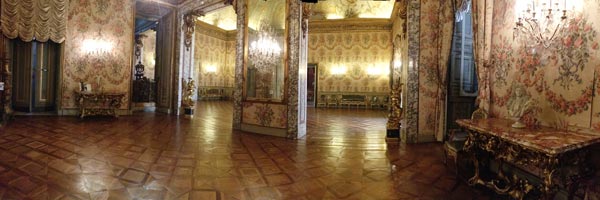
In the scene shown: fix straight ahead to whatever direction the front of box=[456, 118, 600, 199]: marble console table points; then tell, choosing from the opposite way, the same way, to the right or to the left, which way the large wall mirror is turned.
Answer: to the left

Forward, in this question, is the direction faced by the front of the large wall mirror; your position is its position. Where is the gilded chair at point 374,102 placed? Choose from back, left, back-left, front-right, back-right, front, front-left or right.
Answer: back-left

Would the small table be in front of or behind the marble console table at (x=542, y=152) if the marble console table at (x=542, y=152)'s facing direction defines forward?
in front

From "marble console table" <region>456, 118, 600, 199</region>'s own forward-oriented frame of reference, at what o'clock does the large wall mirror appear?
The large wall mirror is roughly at 2 o'clock from the marble console table.

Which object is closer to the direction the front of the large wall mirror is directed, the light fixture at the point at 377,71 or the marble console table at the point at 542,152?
the marble console table

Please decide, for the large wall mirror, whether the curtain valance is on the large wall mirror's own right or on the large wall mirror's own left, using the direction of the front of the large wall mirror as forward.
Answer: on the large wall mirror's own right

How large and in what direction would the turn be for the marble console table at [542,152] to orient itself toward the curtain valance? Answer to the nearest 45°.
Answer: approximately 45° to its right

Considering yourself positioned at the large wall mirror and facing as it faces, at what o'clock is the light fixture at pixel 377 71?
The light fixture is roughly at 7 o'clock from the large wall mirror.

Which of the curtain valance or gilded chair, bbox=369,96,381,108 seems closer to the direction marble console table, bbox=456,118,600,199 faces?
the curtain valance

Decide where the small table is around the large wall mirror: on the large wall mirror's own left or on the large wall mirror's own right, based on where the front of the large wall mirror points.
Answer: on the large wall mirror's own right

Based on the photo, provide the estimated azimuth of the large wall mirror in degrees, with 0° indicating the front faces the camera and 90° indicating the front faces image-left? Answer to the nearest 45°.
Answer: approximately 0°
